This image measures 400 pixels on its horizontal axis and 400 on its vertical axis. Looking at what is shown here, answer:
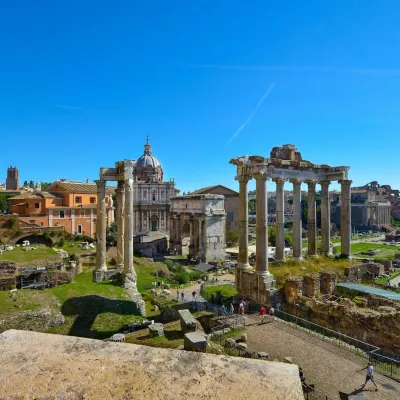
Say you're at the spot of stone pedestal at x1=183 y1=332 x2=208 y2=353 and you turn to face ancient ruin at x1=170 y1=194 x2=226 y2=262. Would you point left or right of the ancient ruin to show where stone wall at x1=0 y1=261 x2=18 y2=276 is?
left

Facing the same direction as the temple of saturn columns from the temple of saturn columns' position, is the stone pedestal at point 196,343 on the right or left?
on its left

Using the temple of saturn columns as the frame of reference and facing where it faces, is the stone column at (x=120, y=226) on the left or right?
on its left

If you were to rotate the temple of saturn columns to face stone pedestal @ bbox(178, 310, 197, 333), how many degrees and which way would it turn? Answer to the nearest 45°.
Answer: approximately 135° to its left

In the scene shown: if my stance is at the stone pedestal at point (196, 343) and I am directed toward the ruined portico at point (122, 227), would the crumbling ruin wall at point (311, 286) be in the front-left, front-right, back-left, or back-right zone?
front-right

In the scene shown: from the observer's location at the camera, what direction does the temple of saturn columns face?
facing away from the viewer and to the left of the viewer

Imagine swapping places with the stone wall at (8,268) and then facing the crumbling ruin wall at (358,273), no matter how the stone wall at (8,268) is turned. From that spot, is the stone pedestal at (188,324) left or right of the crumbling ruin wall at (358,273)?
right

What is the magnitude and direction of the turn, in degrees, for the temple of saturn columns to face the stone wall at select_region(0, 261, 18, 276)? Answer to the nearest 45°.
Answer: approximately 45° to its left

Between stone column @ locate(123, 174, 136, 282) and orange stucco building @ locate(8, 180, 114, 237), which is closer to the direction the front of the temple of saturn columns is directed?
the orange stucco building

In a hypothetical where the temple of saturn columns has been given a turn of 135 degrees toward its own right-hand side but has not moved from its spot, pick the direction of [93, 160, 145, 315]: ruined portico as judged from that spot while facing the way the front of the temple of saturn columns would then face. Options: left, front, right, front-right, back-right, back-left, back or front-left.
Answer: back
